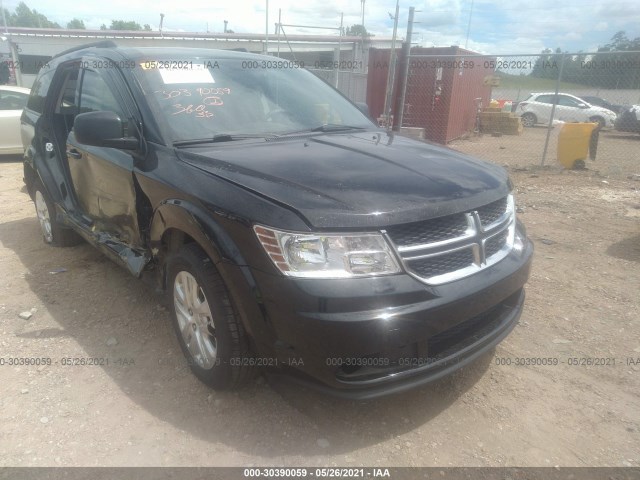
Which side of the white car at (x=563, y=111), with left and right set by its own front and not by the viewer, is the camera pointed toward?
right

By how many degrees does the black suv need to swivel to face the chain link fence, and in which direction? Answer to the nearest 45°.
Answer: approximately 90° to its left

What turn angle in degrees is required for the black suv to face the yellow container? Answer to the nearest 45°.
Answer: approximately 90° to its left

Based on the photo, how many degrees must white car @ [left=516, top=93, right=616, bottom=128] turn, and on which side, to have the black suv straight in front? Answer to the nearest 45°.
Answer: approximately 90° to its right

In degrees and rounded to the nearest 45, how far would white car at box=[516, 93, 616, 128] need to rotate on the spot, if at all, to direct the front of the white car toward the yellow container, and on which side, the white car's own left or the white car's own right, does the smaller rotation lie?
approximately 90° to the white car's own right

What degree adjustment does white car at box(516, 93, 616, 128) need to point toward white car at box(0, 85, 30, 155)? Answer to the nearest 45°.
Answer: approximately 135° to its right

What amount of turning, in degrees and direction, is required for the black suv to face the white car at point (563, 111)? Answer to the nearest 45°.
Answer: approximately 90° to its left

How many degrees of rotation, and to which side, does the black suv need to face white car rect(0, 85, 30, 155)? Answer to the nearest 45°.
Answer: approximately 180°

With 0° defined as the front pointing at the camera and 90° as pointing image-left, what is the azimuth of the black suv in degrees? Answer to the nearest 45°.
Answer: approximately 315°
